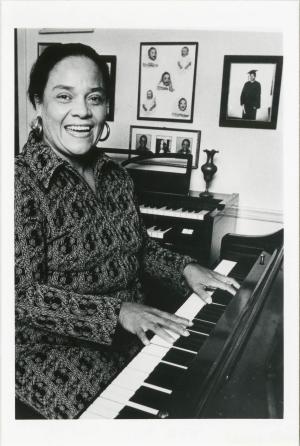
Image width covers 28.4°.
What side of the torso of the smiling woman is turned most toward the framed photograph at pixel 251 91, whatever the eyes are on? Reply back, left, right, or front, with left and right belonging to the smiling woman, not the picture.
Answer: left

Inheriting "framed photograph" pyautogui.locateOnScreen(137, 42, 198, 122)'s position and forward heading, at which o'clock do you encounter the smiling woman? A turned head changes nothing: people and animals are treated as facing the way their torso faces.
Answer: The smiling woman is roughly at 12 o'clock from the framed photograph.

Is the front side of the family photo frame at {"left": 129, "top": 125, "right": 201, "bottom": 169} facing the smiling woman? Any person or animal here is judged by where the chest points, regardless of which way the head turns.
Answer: yes

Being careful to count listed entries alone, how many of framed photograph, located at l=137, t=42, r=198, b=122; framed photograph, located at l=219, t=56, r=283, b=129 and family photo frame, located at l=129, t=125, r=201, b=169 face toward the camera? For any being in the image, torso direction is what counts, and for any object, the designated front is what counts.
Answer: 3

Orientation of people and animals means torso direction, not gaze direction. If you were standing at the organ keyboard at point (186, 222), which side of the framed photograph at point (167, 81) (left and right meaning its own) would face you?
front

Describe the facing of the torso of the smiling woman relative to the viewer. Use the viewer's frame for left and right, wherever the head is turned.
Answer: facing the viewer and to the right of the viewer

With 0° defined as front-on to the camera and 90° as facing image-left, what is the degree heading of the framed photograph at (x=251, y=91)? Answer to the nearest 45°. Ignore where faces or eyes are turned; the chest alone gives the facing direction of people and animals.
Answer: approximately 0°
